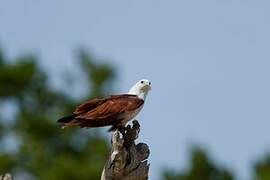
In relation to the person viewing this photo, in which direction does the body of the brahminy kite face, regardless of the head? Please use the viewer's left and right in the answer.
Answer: facing to the right of the viewer

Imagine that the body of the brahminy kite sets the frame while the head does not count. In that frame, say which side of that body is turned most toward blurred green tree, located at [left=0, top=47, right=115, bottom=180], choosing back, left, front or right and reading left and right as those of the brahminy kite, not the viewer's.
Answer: left
